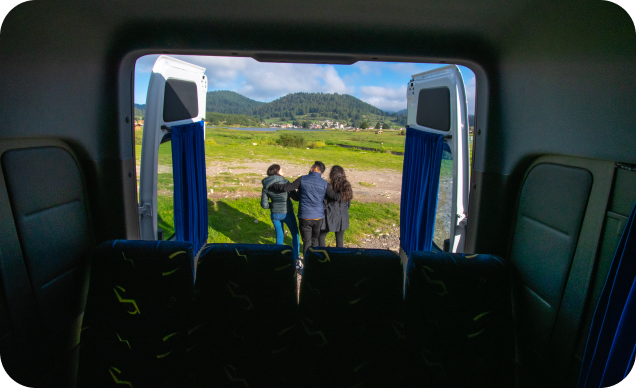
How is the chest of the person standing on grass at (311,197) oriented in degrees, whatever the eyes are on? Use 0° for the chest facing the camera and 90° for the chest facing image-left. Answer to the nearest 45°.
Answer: approximately 180°

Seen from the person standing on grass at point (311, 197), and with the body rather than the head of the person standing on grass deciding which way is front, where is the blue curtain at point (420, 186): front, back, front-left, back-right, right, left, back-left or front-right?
back-right

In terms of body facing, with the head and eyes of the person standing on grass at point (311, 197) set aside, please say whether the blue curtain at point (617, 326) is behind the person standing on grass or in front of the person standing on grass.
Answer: behind

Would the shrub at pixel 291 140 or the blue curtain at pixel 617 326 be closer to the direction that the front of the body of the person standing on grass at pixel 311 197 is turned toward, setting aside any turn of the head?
the shrub

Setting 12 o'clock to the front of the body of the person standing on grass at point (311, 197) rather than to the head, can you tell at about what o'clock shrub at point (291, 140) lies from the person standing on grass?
The shrub is roughly at 12 o'clock from the person standing on grass.

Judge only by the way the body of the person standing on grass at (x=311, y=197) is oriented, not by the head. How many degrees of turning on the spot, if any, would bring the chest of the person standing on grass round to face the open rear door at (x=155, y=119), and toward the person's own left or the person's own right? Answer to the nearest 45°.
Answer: approximately 135° to the person's own left
